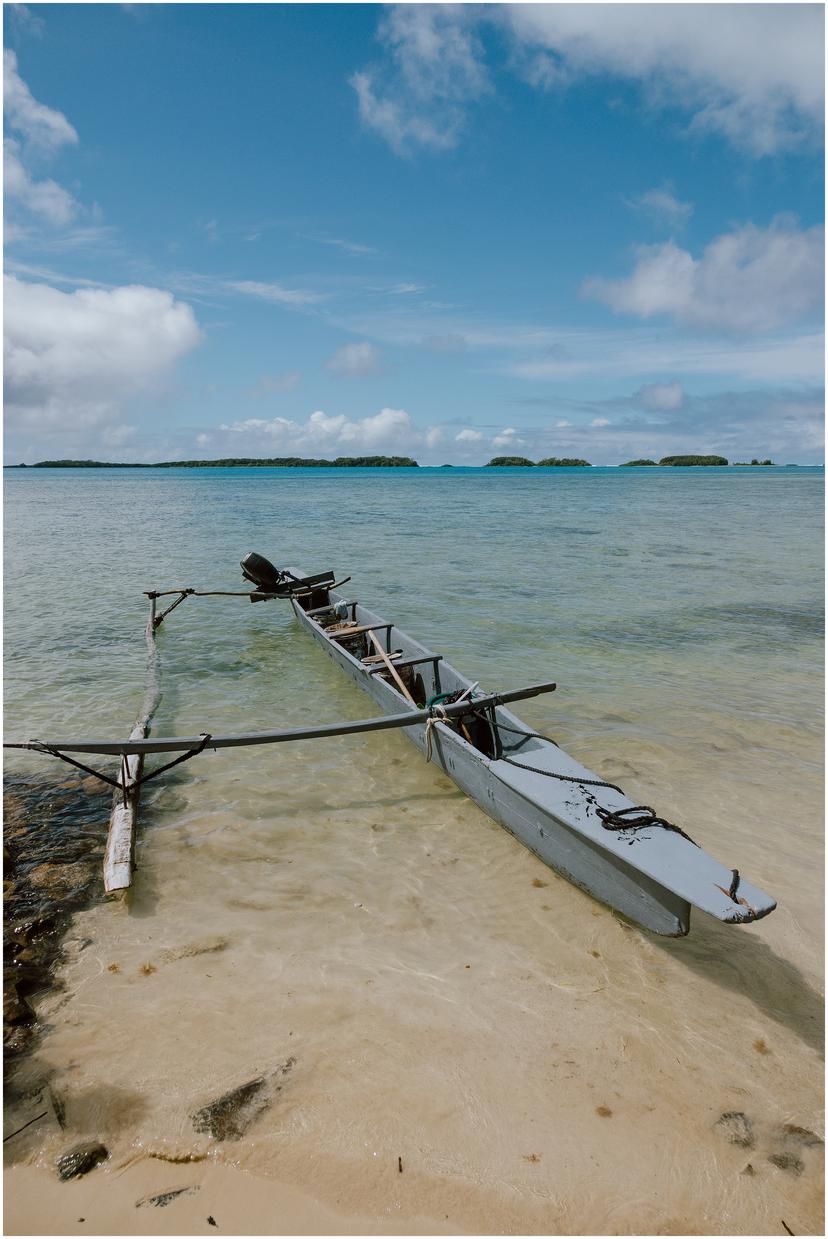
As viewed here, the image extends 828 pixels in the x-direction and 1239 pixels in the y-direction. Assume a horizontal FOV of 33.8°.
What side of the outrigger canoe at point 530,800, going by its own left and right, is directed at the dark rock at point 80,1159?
right

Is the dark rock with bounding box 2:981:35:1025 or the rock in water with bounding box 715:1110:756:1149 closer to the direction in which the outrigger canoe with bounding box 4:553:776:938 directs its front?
the rock in water

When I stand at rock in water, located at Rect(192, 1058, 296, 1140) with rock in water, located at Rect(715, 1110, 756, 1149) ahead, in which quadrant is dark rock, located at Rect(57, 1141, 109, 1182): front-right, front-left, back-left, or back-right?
back-right

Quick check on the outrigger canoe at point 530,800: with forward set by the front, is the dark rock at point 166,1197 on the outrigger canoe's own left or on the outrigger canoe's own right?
on the outrigger canoe's own right

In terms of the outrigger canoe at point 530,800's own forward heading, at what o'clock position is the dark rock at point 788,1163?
The dark rock is roughly at 1 o'clock from the outrigger canoe.

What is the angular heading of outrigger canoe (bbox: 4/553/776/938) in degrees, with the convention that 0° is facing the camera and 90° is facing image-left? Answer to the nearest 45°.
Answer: approximately 315°
